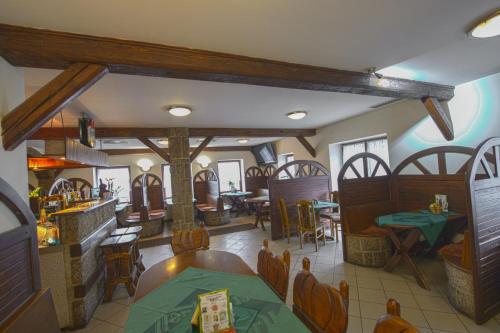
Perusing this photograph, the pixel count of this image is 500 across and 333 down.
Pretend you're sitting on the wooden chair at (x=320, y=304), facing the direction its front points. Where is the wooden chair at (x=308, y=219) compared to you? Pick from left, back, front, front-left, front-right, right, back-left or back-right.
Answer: back-right

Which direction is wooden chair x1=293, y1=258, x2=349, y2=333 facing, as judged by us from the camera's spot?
facing the viewer and to the left of the viewer

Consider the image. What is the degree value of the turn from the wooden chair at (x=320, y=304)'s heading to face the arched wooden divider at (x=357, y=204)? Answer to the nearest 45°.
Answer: approximately 135° to its right

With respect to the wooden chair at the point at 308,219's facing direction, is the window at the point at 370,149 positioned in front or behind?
in front

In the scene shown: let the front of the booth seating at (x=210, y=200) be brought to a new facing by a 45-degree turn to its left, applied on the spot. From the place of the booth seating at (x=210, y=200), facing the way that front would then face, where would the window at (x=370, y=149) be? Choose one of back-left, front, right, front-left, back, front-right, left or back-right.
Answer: front-right

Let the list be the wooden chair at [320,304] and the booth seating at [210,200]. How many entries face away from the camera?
0

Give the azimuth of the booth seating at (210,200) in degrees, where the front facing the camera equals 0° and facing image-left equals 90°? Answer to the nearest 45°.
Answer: approximately 315°

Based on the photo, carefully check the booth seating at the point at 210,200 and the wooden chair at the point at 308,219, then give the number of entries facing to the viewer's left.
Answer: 0

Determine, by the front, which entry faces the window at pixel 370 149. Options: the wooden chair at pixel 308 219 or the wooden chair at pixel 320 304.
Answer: the wooden chair at pixel 308 219

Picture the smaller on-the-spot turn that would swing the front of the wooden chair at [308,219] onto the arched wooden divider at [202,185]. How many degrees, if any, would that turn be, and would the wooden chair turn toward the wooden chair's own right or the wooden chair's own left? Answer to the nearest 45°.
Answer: approximately 90° to the wooden chair's own left
